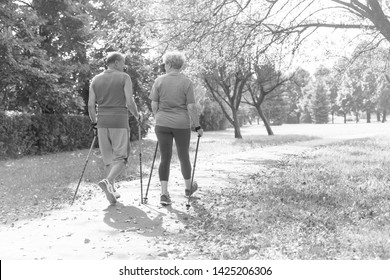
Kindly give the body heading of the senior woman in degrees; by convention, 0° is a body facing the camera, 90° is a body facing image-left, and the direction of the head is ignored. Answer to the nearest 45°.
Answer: approximately 180°

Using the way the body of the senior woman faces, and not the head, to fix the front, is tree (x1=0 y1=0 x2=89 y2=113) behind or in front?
in front

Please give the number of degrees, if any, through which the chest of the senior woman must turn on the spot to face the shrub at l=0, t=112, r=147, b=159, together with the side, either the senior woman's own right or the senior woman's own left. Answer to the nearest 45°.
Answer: approximately 45° to the senior woman's own left
